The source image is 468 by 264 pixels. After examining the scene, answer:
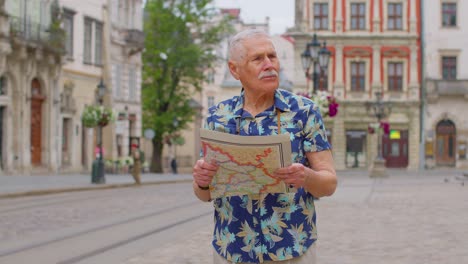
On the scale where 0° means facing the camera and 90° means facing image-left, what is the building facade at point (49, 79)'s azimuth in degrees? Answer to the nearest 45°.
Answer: approximately 315°

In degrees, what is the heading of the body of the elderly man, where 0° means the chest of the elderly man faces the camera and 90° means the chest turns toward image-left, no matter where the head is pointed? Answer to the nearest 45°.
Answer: approximately 0°

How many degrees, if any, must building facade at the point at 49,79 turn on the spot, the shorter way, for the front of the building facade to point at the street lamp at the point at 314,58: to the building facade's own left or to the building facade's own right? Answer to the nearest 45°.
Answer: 0° — it already faces it

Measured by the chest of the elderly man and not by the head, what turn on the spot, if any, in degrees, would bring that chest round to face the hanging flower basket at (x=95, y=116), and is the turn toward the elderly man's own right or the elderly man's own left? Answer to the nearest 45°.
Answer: approximately 180°

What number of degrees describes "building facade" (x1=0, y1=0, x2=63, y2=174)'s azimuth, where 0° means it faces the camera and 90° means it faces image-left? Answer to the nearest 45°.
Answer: approximately 315°
